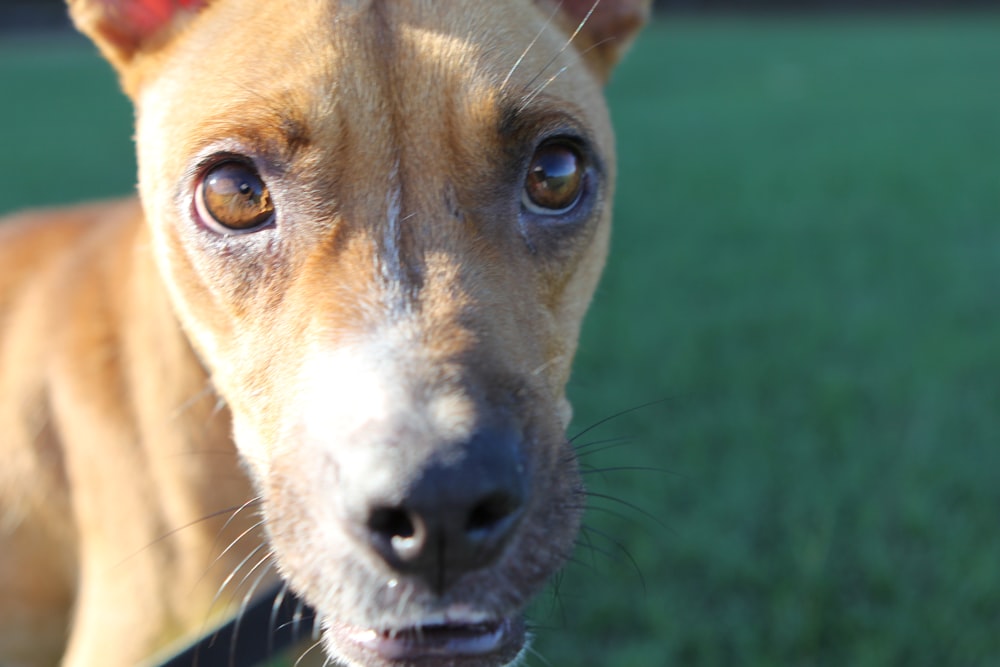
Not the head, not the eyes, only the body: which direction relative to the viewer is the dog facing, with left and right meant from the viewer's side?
facing the viewer and to the right of the viewer
